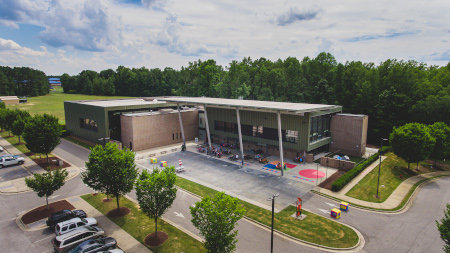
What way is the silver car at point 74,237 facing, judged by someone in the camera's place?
facing away from the viewer and to the right of the viewer

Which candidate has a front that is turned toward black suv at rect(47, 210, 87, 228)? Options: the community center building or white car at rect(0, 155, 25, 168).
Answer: the community center building

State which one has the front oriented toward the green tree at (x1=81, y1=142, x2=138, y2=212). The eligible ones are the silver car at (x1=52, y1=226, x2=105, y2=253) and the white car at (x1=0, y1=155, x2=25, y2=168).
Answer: the silver car

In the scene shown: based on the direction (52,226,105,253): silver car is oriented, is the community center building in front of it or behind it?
in front

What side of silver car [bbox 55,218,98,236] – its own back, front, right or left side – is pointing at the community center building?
front

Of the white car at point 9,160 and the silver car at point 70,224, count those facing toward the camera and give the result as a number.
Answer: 0

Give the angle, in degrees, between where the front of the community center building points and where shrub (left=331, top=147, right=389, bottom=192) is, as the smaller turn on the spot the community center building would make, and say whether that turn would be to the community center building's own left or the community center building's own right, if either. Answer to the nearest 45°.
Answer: approximately 90° to the community center building's own left

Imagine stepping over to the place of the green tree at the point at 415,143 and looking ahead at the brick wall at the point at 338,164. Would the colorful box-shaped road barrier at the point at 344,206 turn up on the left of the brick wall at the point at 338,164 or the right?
left

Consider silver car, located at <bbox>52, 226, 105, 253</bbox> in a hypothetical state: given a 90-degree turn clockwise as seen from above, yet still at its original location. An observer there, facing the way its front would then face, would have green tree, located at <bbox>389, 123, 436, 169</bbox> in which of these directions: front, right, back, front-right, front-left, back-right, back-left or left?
front-left

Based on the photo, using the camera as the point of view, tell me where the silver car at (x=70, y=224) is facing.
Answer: facing away from the viewer and to the right of the viewer

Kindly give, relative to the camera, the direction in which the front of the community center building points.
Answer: facing the viewer and to the left of the viewer

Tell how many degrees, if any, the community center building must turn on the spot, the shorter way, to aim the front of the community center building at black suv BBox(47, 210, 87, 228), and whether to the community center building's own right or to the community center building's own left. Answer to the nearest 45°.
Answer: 0° — it already faces it

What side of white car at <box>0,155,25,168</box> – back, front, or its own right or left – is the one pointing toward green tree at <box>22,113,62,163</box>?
front

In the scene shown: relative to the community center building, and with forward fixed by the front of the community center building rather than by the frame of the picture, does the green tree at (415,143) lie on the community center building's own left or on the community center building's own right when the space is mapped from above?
on the community center building's own left
